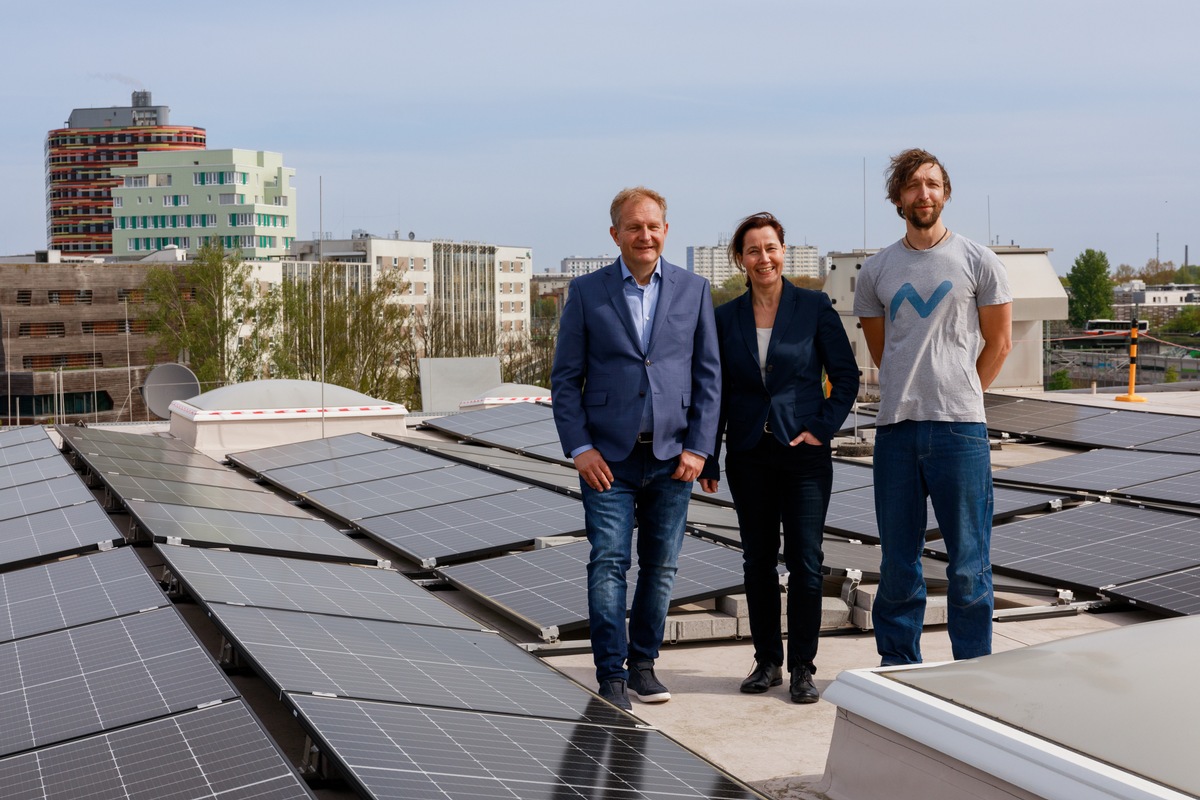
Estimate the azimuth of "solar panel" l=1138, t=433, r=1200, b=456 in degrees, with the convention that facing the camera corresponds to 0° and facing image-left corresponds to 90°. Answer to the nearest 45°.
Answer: approximately 45°

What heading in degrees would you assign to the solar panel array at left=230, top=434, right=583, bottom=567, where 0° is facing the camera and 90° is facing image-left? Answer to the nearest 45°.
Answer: approximately 45°

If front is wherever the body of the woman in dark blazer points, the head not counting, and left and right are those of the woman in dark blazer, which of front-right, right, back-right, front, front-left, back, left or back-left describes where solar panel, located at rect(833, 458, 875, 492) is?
back

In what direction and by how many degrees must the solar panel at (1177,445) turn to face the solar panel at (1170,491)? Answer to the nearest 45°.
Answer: approximately 45° to its left

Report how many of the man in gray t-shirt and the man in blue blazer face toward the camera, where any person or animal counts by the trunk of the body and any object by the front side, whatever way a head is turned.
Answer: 2

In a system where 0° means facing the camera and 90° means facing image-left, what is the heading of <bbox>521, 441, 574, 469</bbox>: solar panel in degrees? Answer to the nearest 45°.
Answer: approximately 45°

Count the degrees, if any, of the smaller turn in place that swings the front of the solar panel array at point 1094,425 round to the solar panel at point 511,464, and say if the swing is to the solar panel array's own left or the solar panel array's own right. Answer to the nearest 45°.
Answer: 0° — it already faces it

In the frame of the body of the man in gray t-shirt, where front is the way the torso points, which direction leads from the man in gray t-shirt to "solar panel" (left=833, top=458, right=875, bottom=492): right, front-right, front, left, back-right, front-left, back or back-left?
back
